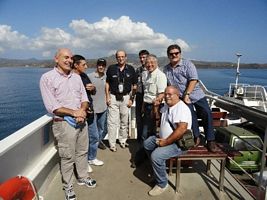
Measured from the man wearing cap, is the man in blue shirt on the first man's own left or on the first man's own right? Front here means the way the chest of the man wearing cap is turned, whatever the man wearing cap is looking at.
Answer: on the first man's own left

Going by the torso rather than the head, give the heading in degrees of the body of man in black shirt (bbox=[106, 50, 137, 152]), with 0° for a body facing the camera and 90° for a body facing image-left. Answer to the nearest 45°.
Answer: approximately 0°

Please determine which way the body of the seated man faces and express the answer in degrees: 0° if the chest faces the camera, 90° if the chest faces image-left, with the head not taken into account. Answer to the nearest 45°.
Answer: approximately 45°

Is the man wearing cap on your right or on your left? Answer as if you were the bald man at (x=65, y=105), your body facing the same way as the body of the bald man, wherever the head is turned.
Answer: on your left

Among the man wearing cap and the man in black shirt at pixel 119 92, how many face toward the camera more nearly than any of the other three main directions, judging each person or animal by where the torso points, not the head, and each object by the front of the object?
2

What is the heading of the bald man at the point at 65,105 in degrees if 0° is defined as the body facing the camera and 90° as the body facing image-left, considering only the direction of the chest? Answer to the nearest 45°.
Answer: approximately 315°

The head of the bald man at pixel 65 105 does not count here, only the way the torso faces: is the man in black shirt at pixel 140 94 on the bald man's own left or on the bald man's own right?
on the bald man's own left

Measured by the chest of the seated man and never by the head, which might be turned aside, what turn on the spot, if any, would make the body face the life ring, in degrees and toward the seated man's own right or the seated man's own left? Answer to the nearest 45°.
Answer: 0° — they already face it
